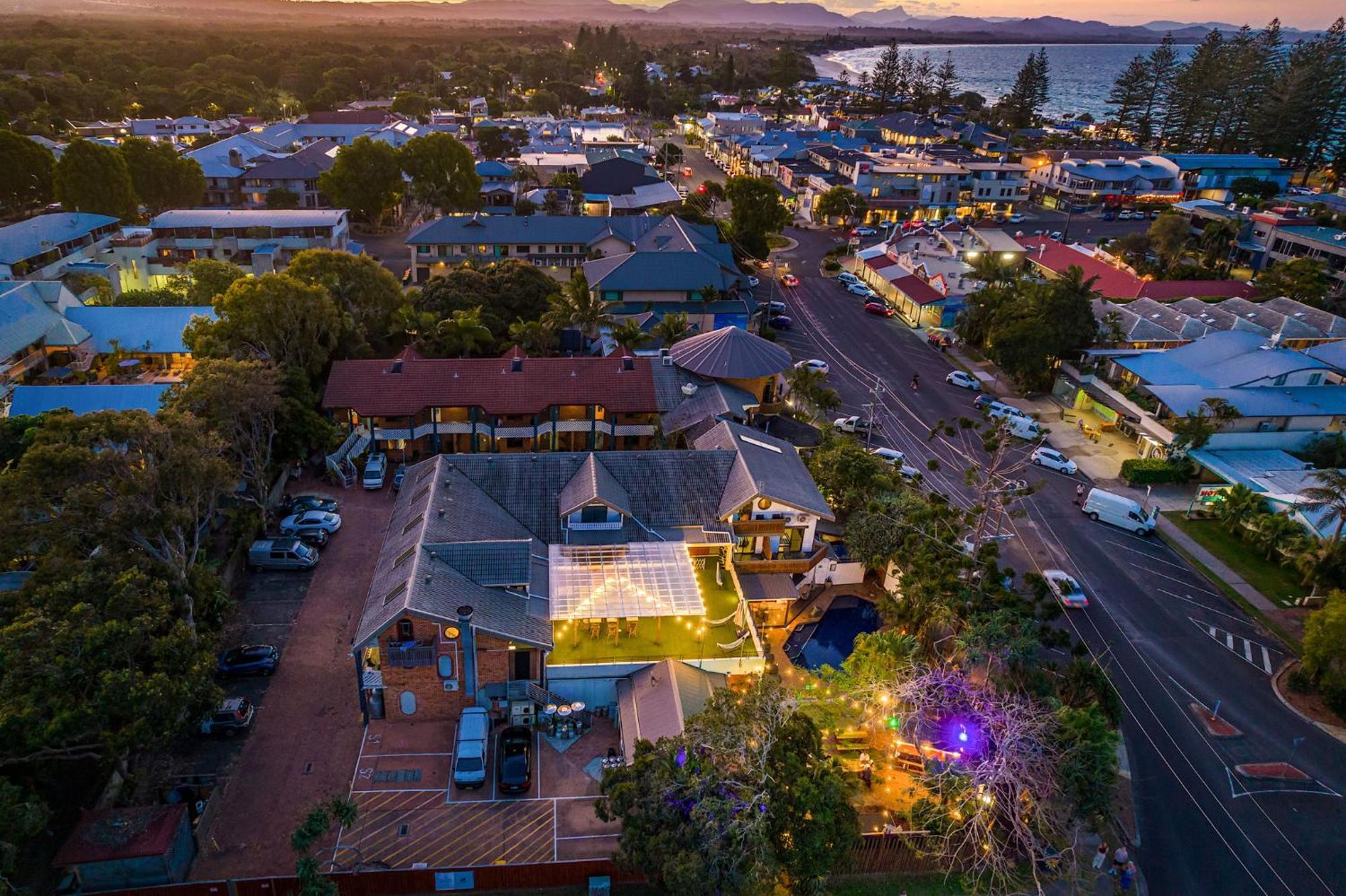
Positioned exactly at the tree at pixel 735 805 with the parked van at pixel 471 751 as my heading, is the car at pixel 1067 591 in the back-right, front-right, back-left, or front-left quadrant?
back-right

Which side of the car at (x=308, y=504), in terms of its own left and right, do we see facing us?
right

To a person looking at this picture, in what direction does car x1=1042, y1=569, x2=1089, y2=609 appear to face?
facing away from the viewer and to the left of the viewer

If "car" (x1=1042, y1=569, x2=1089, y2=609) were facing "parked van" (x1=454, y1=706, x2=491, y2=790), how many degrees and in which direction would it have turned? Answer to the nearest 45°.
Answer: approximately 90° to its left

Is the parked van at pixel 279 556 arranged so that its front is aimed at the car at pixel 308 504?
no

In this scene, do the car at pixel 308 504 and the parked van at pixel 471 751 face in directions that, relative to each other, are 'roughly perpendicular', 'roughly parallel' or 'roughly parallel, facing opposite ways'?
roughly perpendicular

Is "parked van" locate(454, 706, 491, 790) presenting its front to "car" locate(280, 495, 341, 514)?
no

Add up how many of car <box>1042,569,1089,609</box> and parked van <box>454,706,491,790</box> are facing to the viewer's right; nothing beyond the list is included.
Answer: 0

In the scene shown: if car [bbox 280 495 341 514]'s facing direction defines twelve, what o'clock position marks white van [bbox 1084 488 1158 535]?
The white van is roughly at 1 o'clock from the car.

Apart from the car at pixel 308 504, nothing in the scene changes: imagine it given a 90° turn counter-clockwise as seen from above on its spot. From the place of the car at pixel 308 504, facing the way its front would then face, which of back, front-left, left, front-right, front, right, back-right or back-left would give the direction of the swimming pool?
back-right

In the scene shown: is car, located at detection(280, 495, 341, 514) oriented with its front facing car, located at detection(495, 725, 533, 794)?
no

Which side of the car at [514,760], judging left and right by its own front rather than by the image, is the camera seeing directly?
back

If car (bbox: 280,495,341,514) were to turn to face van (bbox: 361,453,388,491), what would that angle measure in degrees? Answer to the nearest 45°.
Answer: approximately 45° to its left
